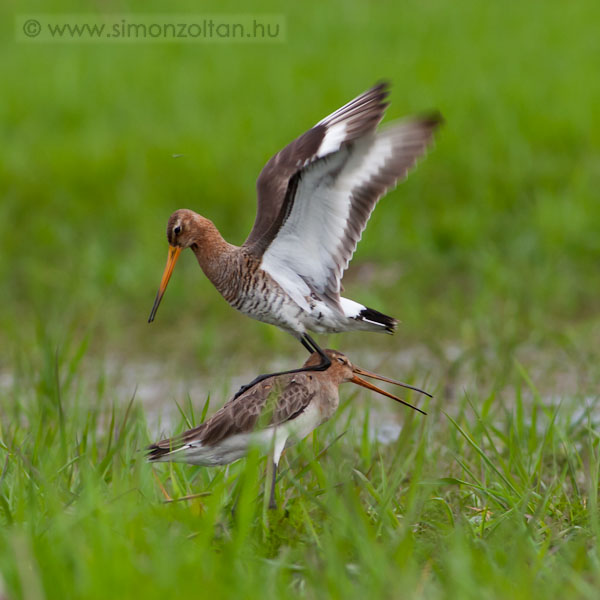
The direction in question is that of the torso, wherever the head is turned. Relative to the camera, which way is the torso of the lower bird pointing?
to the viewer's right

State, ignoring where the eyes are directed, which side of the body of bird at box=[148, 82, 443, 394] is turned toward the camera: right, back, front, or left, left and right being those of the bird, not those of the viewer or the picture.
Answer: left
